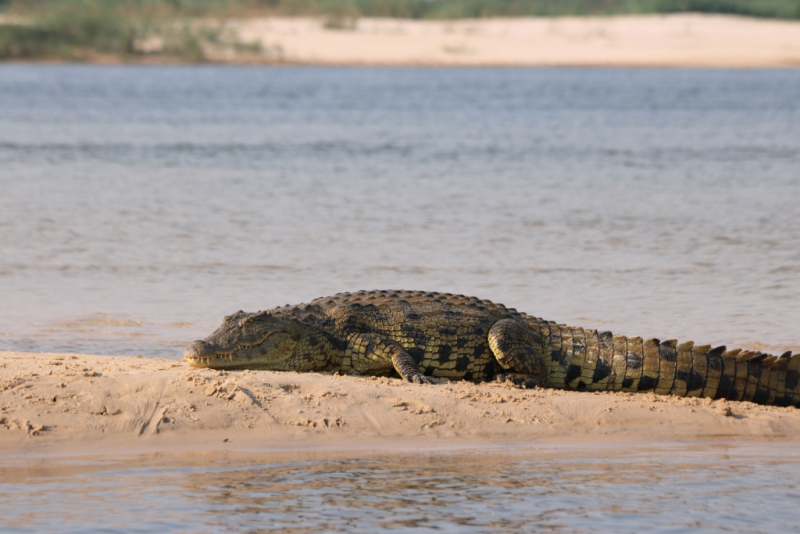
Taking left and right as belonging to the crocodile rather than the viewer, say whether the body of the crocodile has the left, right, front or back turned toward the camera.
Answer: left
